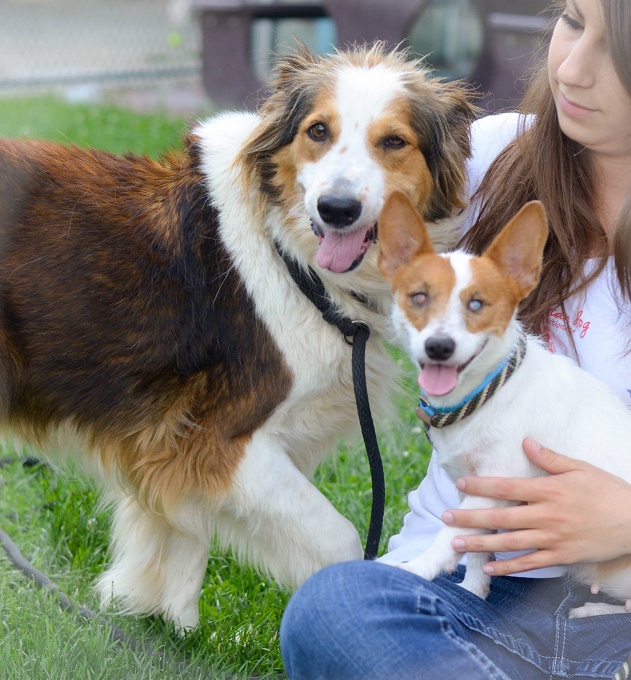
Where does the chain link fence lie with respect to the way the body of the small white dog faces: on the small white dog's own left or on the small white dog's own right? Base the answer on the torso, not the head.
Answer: on the small white dog's own right

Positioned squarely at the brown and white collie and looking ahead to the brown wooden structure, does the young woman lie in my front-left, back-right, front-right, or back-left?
back-right

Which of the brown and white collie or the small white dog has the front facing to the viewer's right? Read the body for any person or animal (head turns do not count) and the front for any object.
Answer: the brown and white collie

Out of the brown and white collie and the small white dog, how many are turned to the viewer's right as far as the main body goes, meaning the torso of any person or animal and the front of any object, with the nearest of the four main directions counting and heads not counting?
1

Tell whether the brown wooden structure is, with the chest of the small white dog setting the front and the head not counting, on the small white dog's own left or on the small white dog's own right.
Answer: on the small white dog's own right

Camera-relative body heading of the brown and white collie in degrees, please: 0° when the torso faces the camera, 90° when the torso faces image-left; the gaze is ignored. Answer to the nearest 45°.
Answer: approximately 270°

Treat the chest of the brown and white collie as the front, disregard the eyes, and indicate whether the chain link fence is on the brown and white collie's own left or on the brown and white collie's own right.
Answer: on the brown and white collie's own left

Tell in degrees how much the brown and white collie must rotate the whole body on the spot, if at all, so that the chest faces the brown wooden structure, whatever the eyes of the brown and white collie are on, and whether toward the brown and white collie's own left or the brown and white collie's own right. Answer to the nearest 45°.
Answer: approximately 90° to the brown and white collie's own left

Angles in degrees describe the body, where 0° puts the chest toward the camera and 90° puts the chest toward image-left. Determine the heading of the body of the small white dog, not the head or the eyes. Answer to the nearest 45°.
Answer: approximately 45°

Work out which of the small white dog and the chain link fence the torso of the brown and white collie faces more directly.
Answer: the small white dog

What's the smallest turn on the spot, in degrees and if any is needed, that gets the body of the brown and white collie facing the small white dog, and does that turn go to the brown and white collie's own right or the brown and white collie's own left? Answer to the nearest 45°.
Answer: approximately 45° to the brown and white collie's own right
